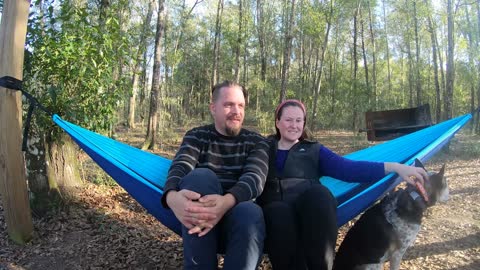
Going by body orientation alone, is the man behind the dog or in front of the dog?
behind

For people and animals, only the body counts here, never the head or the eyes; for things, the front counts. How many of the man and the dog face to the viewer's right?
1

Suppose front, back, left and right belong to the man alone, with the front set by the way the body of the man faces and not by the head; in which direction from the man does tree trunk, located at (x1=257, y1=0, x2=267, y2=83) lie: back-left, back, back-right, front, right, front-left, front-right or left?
back

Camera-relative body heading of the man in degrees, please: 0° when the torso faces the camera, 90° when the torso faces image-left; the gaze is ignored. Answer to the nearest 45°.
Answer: approximately 0°

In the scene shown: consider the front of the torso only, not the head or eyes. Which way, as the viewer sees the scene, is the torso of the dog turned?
to the viewer's right

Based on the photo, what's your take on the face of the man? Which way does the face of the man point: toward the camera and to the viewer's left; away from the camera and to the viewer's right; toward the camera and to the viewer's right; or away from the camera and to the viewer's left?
toward the camera and to the viewer's right

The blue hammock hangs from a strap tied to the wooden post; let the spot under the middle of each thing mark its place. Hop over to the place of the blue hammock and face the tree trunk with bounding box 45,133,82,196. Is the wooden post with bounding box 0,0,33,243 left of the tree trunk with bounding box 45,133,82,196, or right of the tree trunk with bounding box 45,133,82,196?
left

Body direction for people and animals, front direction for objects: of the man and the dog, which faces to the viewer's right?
the dog
